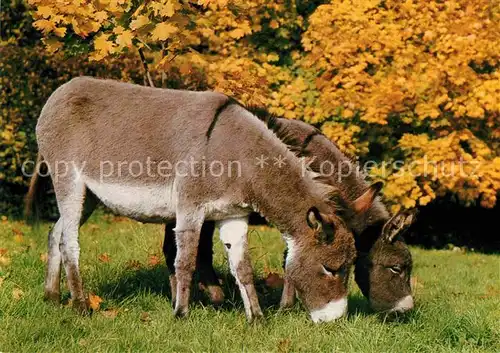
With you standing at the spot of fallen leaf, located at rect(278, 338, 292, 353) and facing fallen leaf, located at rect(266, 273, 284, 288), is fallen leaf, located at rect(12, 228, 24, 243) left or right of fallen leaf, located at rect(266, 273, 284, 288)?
left

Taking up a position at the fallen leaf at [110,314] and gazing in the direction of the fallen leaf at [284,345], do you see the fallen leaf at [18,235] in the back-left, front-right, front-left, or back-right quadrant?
back-left

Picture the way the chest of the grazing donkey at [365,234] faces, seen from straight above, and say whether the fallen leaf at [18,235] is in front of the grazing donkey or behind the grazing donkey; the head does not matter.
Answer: behind

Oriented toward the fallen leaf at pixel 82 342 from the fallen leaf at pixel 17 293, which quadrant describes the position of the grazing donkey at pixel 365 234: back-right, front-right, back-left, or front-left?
front-left

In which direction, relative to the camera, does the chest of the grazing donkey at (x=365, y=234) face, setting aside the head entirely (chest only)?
to the viewer's right

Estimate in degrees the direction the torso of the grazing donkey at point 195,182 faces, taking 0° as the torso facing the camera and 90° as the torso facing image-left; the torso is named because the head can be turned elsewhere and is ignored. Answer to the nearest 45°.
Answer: approximately 270°

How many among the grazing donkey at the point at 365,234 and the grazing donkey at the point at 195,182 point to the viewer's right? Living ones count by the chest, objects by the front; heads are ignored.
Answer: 2

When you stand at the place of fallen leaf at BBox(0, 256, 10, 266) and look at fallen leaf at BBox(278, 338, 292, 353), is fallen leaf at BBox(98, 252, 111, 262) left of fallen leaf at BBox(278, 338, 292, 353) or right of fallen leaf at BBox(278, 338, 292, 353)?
left

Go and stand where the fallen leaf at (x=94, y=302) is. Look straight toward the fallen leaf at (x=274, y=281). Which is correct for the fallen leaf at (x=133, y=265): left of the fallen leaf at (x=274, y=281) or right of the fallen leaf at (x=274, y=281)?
left

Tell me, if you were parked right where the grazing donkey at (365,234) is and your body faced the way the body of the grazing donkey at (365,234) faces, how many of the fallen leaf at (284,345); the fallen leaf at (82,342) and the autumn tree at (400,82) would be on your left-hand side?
1

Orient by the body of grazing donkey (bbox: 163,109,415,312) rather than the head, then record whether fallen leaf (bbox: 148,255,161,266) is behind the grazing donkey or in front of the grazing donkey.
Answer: behind

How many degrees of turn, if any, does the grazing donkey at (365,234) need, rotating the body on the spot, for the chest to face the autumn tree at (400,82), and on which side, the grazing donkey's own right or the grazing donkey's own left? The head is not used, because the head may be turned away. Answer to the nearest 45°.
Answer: approximately 90° to the grazing donkey's own left

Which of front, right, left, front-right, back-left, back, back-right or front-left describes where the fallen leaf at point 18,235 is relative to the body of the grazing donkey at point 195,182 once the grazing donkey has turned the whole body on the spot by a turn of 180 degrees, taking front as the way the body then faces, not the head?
front-right

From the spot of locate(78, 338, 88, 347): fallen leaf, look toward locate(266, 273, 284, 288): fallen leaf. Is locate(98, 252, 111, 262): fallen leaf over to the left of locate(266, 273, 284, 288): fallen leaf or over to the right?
left
